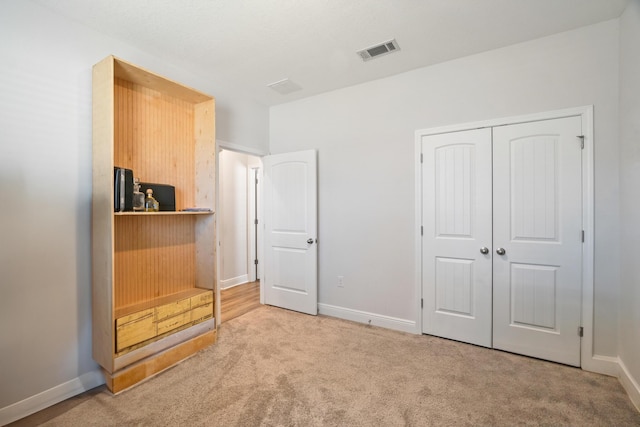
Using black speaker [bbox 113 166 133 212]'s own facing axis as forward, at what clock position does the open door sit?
The open door is roughly at 10 o'clock from the black speaker.

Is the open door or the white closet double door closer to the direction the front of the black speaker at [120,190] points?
the white closet double door

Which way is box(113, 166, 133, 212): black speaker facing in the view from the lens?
facing the viewer and to the right of the viewer

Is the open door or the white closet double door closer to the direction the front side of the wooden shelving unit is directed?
the white closet double door

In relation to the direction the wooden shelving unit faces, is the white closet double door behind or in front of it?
in front

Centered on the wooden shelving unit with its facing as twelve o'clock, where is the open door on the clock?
The open door is roughly at 10 o'clock from the wooden shelving unit.
